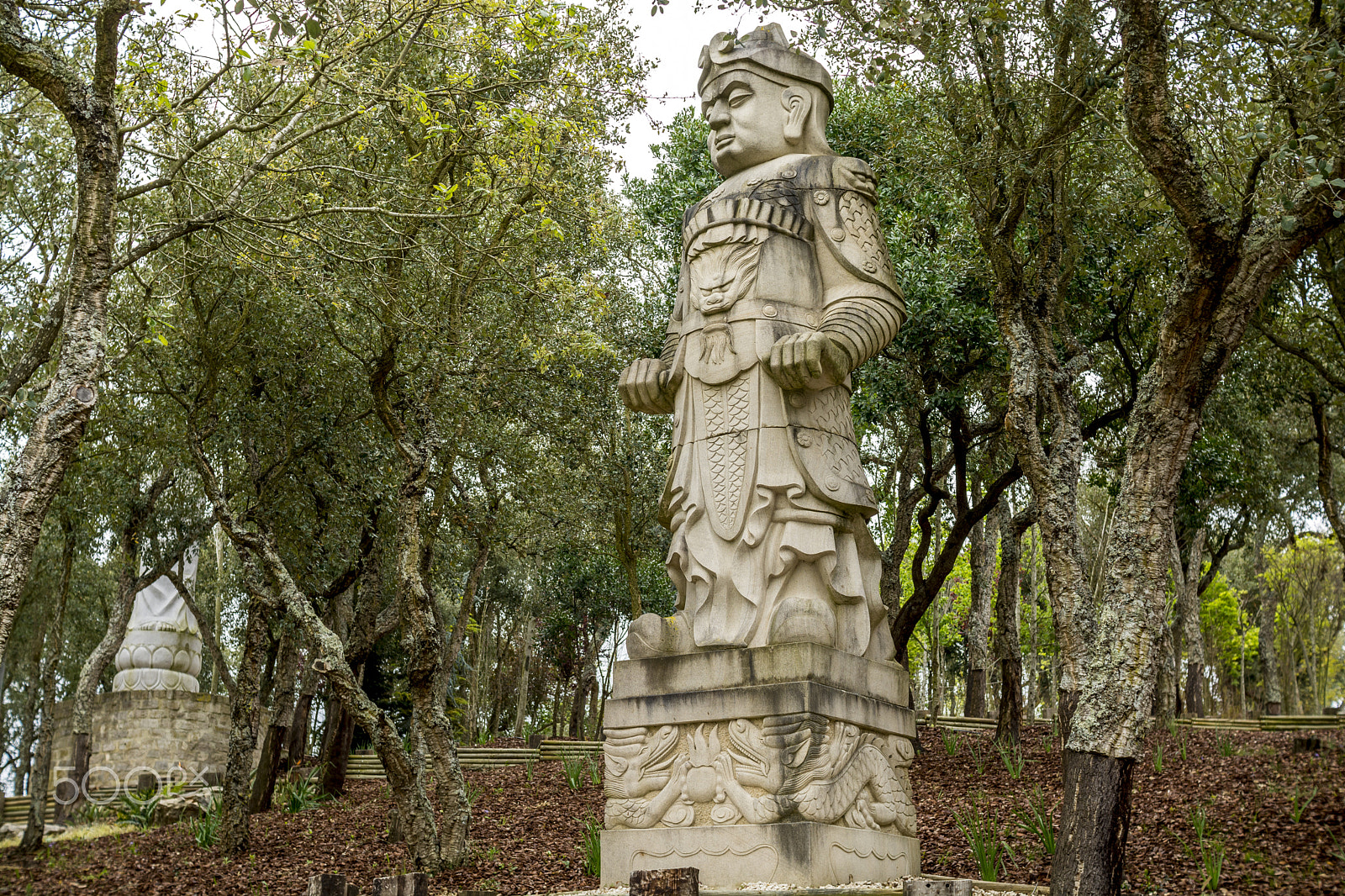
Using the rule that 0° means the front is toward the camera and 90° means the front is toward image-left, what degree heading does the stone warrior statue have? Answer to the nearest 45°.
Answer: approximately 45°

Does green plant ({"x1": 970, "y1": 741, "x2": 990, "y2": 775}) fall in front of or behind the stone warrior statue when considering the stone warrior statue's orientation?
behind

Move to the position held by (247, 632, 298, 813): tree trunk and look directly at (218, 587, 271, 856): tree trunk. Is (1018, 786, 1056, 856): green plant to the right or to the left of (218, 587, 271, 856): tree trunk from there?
left

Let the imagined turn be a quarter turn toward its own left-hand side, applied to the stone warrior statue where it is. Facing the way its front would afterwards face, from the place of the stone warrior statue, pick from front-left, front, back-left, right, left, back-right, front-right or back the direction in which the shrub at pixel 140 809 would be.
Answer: back

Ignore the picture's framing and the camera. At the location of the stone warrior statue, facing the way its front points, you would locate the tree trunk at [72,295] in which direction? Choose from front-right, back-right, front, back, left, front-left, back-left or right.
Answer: front-right
